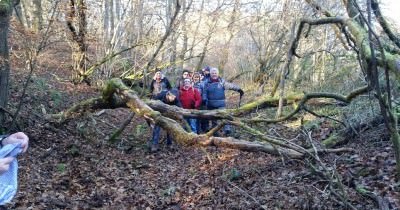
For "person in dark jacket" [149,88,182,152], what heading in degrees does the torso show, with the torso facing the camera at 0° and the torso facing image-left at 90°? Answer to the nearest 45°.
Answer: approximately 0°

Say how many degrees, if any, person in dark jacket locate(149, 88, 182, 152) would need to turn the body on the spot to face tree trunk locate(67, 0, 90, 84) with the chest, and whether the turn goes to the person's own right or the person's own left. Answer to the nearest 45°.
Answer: approximately 135° to the person's own right

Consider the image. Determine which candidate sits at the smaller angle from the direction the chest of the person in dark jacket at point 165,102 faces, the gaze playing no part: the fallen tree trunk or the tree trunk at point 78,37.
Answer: the fallen tree trunk

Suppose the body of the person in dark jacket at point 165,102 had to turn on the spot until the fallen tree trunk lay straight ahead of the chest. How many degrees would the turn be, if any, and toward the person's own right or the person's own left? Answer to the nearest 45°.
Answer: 0° — they already face it

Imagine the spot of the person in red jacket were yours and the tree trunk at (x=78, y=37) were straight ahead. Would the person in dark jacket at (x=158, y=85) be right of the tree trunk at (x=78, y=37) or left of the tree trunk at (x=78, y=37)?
left

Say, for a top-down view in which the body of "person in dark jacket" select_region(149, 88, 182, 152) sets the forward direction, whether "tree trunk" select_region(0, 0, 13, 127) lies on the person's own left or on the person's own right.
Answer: on the person's own right

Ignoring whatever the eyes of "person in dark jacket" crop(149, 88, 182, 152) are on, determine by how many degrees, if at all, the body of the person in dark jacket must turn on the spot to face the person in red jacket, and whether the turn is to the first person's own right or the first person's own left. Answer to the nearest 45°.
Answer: approximately 135° to the first person's own left
